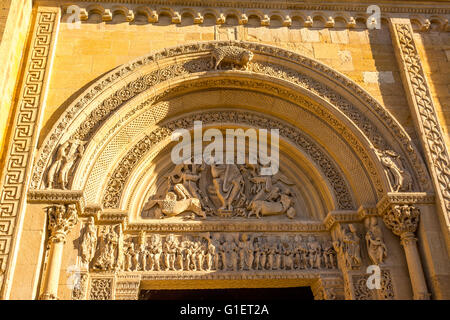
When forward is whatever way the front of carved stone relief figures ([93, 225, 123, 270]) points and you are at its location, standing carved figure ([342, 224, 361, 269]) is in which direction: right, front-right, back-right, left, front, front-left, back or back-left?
left

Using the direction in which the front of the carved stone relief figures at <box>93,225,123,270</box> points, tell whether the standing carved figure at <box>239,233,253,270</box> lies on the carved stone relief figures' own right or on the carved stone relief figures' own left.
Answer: on the carved stone relief figures' own left

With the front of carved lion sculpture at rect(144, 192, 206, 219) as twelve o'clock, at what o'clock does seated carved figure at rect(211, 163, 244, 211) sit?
The seated carved figure is roughly at 6 o'clock from the carved lion sculpture.

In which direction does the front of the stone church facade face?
toward the camera

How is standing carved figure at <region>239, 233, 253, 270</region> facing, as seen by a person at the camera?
facing the viewer

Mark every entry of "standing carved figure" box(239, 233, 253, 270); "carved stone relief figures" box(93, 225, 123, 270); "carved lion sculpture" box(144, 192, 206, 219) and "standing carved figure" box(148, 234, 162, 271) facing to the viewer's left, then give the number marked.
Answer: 1

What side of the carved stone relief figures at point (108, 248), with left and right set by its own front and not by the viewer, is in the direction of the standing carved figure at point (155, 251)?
left

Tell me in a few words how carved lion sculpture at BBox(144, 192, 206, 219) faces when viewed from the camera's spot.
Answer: facing to the left of the viewer

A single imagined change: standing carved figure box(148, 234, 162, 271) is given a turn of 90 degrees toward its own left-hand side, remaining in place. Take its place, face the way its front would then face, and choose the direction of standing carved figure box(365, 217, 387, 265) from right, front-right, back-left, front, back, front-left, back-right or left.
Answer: front

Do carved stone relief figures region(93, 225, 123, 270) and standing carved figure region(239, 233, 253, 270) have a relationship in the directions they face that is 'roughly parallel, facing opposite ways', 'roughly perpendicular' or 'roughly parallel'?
roughly parallel

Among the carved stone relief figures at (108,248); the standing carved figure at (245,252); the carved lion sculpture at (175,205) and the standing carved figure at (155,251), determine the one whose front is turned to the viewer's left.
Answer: the carved lion sculpture

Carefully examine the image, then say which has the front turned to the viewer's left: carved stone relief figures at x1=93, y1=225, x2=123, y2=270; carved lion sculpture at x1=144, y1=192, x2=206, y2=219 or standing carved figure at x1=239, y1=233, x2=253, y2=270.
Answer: the carved lion sculpture
